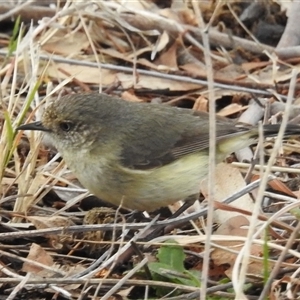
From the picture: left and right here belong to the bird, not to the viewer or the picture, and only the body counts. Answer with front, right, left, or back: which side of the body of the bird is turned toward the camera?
left

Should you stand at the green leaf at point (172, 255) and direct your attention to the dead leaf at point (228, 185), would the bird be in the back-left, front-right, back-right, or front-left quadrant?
front-left

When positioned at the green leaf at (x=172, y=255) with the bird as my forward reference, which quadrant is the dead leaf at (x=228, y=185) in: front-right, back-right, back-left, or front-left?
front-right

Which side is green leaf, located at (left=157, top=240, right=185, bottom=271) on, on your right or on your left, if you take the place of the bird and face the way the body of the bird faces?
on your left
